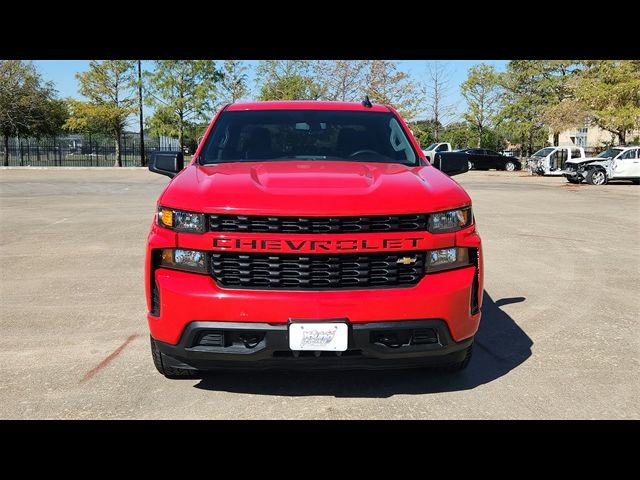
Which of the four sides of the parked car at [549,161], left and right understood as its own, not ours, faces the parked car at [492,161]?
right

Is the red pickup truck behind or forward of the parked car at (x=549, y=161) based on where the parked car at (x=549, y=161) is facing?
forward

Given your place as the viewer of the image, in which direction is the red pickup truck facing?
facing the viewer

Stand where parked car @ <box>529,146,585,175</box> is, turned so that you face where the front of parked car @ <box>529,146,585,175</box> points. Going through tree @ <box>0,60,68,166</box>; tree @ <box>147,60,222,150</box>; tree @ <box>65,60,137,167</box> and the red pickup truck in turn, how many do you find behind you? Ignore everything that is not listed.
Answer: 0

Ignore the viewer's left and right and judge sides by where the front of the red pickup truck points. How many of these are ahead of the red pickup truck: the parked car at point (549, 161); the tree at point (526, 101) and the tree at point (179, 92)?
0

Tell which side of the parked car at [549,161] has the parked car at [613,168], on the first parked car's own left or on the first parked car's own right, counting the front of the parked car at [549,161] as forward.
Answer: on the first parked car's own left

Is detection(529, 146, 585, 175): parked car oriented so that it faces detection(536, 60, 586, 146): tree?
no

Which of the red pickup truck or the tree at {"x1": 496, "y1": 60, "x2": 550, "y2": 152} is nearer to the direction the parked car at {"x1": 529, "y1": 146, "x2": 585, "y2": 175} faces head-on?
the red pickup truck

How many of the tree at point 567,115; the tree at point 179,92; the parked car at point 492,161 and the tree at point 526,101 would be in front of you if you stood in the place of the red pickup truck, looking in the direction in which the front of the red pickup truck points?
0

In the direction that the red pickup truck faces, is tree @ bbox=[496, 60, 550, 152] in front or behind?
behind

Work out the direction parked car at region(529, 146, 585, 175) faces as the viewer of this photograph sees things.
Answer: facing the viewer and to the left of the viewer

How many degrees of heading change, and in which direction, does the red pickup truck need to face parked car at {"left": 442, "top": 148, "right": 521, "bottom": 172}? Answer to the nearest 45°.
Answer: approximately 180°

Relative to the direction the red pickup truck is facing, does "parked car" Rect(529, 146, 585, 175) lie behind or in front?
behind

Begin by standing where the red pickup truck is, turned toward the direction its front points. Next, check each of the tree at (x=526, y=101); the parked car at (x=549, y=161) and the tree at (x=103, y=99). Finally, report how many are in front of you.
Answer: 0

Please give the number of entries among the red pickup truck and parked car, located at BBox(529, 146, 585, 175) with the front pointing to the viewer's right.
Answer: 0
